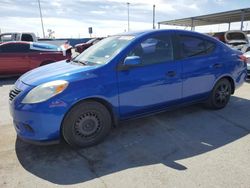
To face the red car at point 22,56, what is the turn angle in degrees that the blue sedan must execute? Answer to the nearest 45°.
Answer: approximately 90° to its right

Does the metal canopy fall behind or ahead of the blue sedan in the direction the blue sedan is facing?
behind

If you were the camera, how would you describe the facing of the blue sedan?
facing the viewer and to the left of the viewer

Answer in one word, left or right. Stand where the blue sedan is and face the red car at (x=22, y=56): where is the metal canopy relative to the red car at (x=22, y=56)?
right
